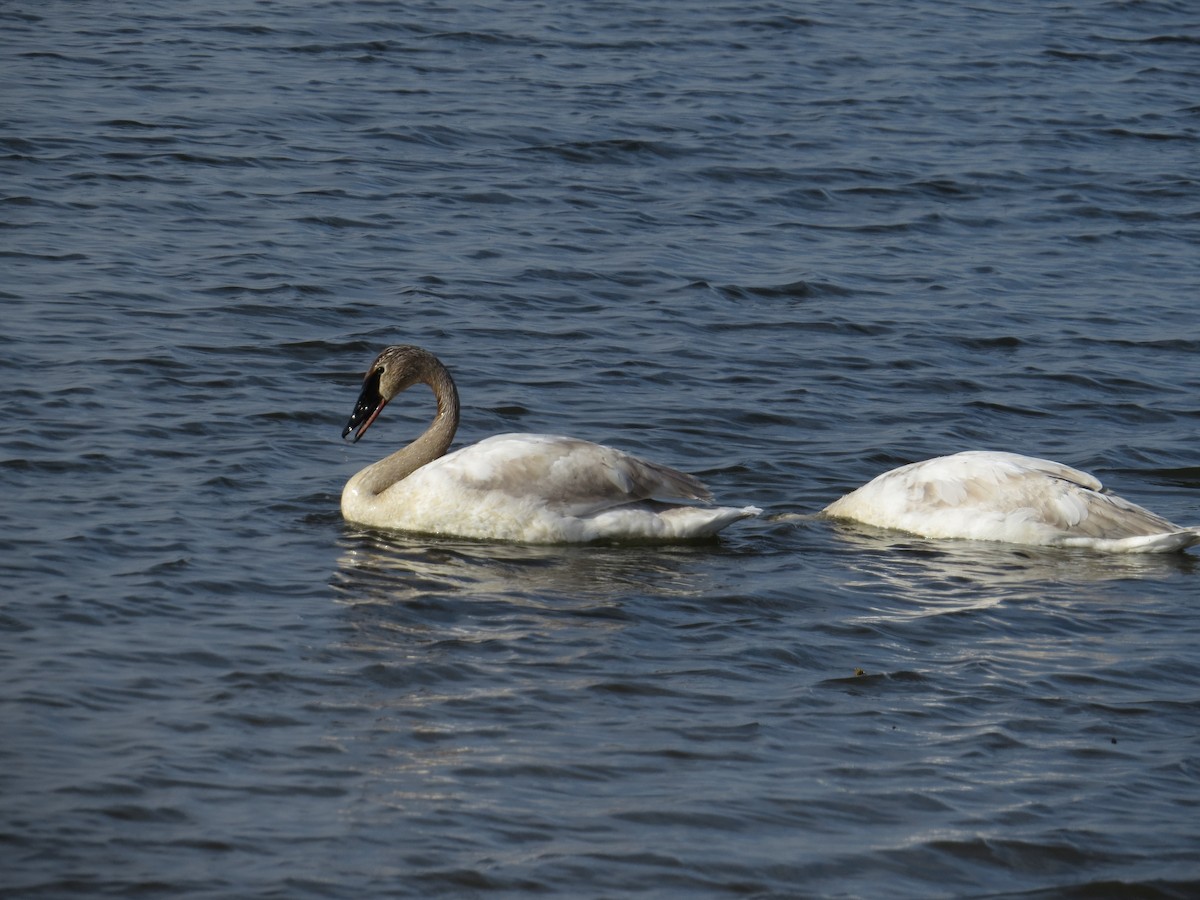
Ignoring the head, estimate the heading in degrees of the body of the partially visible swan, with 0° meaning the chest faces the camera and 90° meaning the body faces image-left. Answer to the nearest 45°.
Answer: approximately 90°

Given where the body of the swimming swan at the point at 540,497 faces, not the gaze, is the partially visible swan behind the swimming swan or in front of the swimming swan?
behind

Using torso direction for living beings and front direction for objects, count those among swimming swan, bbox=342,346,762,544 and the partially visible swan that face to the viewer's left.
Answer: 2

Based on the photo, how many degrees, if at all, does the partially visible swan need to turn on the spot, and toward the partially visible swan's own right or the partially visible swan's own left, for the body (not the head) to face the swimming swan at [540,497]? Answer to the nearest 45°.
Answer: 0° — it already faces it

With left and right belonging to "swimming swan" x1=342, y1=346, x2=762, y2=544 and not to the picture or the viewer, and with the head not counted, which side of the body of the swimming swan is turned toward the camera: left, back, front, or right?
left
